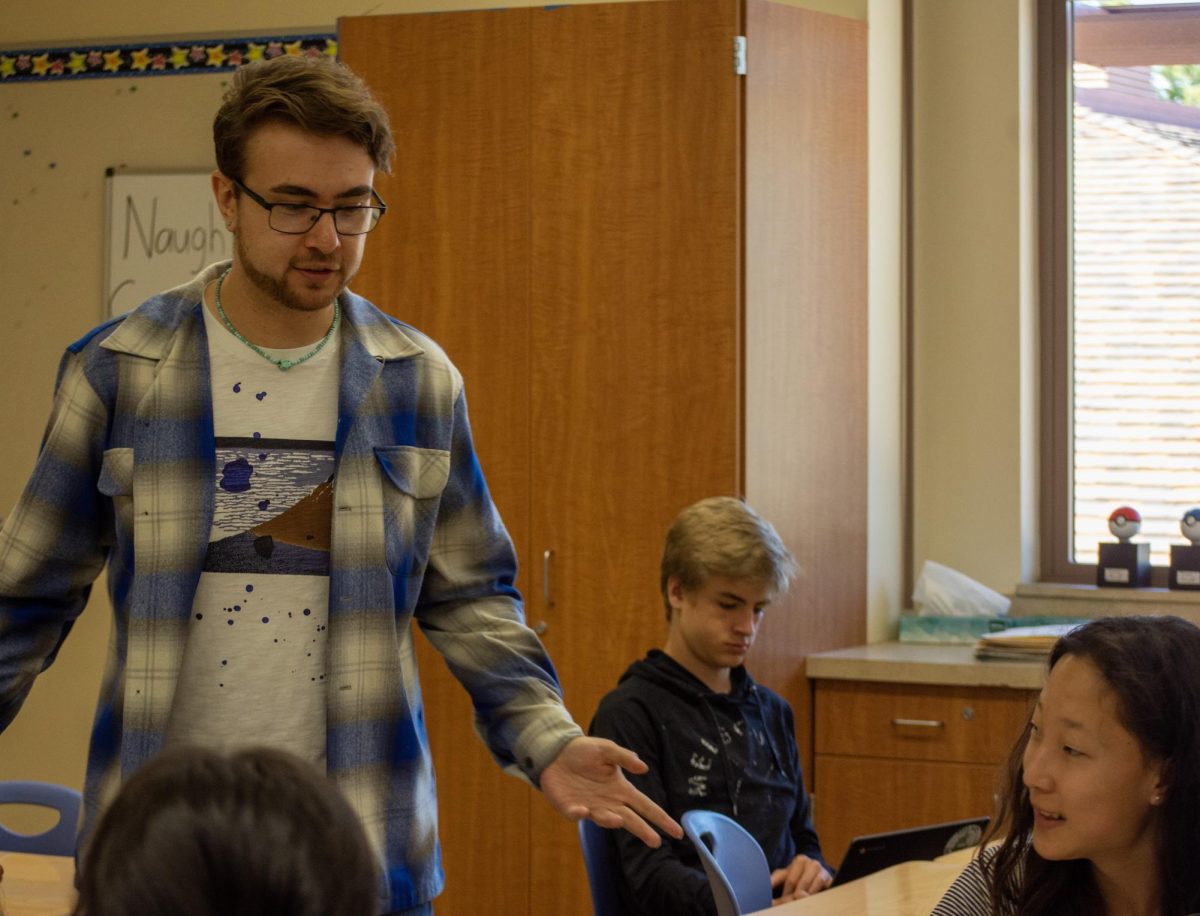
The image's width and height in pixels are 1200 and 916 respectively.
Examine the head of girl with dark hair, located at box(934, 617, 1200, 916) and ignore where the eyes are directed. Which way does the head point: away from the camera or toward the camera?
toward the camera

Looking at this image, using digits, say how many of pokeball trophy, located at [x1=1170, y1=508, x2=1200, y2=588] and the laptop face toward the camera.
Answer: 1

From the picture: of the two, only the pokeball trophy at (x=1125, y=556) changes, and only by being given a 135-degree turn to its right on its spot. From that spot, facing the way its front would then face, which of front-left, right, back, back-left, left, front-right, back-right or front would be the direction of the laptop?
back-left

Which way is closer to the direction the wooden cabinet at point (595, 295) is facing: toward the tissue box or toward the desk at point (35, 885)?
the desk

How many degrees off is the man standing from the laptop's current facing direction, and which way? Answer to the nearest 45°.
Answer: approximately 90° to its left

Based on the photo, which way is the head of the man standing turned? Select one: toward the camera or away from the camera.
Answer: toward the camera

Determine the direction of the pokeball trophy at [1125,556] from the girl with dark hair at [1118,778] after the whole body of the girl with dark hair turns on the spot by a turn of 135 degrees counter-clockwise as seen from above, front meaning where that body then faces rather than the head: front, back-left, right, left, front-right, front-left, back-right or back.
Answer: left

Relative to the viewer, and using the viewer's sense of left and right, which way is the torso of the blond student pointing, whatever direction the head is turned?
facing the viewer and to the right of the viewer

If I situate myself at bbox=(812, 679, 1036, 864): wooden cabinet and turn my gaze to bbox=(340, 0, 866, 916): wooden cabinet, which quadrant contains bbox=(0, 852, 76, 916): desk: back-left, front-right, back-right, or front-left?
front-left

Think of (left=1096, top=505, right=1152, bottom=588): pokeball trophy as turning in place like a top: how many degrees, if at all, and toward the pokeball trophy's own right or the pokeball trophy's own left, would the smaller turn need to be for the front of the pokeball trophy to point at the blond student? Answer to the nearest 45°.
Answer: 0° — it already faces them

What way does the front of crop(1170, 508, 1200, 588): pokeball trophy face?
toward the camera

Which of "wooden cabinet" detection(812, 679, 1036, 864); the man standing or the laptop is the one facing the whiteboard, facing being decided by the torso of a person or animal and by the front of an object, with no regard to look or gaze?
the laptop

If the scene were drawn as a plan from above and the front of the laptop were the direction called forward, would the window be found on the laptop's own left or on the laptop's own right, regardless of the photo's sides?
on the laptop's own right

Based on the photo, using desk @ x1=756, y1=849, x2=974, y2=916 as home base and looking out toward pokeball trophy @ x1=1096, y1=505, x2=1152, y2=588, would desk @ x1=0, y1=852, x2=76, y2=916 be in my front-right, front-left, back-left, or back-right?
back-left

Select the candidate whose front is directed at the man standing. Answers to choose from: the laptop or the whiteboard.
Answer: the whiteboard

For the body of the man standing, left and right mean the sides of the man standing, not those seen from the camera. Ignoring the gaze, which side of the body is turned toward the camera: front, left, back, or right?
front

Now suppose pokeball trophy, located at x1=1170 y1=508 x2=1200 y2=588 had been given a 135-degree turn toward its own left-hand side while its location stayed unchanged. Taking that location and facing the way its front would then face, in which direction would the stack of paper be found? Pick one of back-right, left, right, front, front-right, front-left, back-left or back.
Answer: back

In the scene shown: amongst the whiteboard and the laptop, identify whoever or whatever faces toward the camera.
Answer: the whiteboard

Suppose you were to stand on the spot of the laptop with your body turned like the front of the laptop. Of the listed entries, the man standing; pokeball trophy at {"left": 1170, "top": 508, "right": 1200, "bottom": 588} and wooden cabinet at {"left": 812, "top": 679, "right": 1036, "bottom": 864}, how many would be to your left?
1

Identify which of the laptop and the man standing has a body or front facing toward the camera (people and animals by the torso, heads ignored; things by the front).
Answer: the man standing

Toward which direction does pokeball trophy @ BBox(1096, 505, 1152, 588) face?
toward the camera
